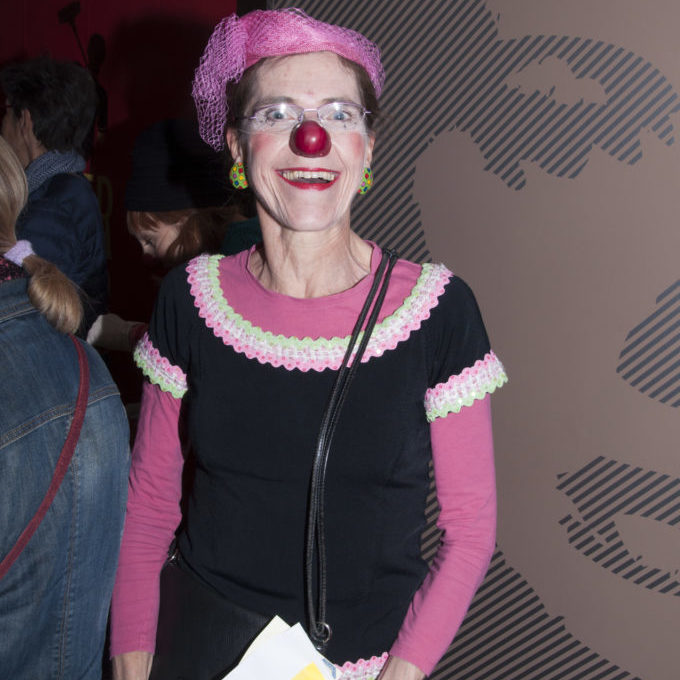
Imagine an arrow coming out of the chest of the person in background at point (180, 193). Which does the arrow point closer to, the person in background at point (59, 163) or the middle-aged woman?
the person in background

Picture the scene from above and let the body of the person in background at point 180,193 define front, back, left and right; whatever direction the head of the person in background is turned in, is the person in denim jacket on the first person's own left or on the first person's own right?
on the first person's own left

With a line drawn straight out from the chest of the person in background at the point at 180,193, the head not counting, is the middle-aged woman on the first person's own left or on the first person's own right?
on the first person's own left

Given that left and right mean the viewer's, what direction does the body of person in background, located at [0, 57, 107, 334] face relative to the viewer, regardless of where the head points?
facing away from the viewer and to the left of the viewer

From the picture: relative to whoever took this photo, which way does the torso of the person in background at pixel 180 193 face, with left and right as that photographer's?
facing to the left of the viewer

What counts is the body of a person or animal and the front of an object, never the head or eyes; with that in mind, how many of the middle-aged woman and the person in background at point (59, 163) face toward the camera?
1

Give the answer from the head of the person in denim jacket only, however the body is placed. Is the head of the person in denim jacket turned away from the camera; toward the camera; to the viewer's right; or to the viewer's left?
away from the camera

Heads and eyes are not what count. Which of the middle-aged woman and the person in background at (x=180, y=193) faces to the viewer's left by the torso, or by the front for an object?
the person in background
